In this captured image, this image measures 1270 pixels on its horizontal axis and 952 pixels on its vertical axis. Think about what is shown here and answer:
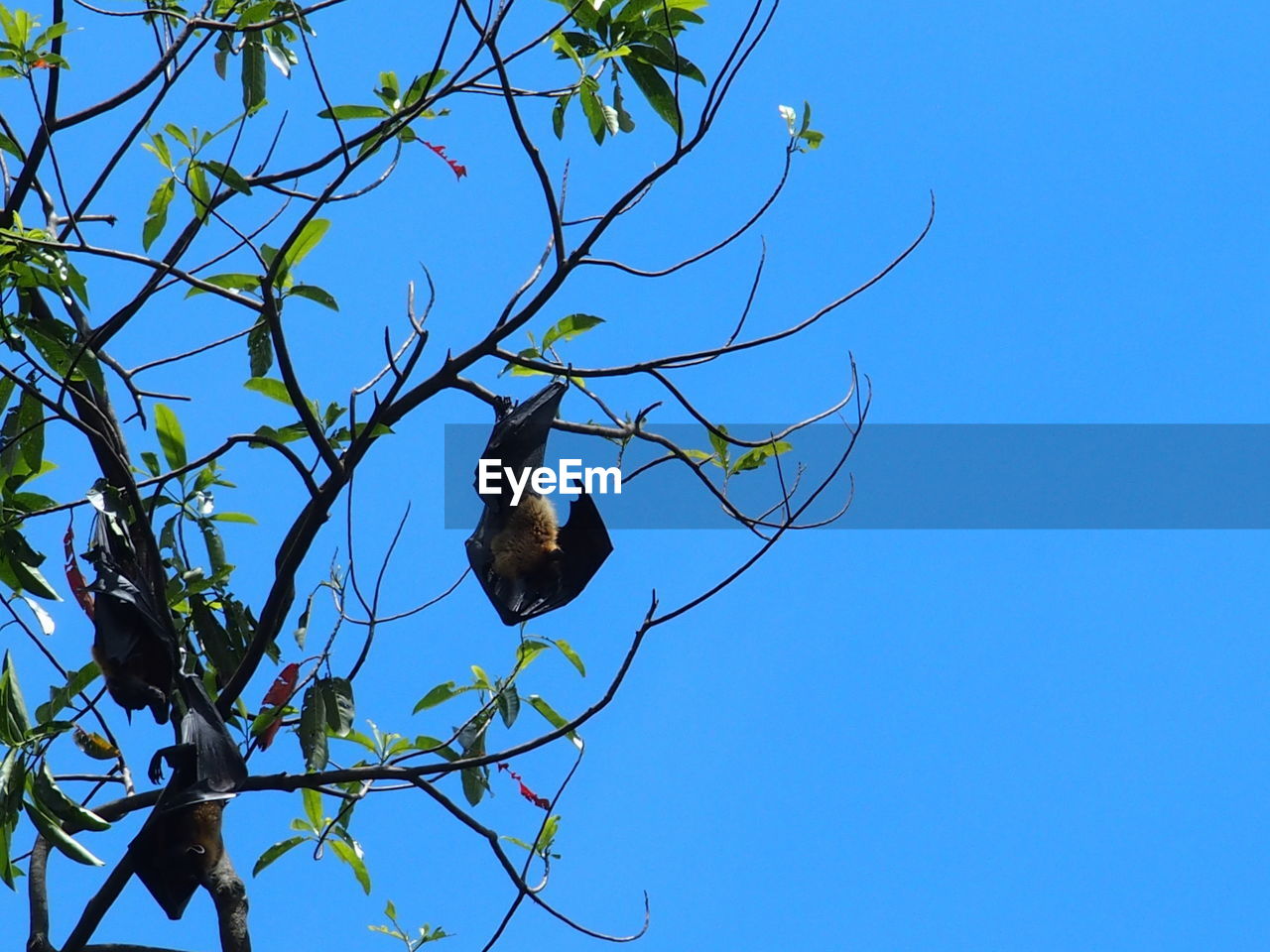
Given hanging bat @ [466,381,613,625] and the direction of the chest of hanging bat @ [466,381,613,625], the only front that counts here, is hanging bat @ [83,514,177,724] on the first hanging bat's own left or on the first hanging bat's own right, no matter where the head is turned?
on the first hanging bat's own right

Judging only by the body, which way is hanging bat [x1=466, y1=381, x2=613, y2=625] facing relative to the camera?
toward the camera
